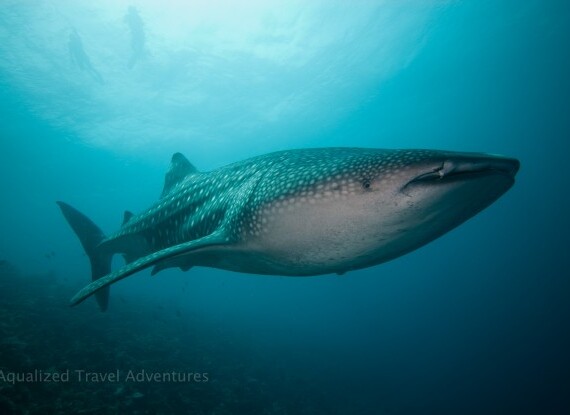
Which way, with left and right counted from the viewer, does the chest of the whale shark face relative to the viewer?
facing the viewer and to the right of the viewer

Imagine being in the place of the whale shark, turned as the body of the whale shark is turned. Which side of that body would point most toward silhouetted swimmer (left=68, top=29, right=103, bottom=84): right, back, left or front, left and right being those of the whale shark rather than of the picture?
back

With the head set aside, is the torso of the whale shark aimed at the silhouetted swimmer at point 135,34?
no
